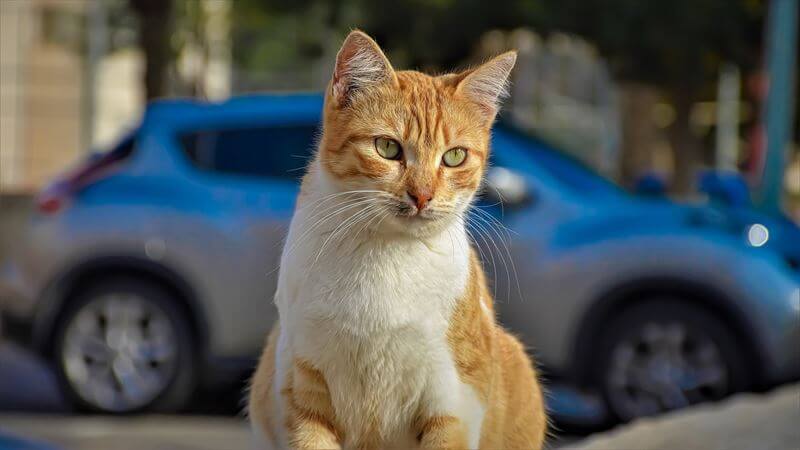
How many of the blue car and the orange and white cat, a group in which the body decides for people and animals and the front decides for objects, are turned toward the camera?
1

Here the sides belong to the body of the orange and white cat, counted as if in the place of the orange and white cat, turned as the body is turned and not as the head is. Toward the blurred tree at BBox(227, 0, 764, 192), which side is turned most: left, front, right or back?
back

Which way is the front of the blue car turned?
to the viewer's right

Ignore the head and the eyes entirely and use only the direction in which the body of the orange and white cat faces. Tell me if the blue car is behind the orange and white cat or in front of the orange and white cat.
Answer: behind

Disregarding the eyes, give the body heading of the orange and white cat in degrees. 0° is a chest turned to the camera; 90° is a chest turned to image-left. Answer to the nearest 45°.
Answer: approximately 0°

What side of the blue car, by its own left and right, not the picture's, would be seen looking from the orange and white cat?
right

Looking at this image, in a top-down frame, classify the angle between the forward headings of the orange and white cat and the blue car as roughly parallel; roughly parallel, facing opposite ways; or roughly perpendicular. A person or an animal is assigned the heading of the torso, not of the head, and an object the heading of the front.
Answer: roughly perpendicular

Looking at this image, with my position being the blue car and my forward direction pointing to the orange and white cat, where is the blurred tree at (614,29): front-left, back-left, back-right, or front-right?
back-left
